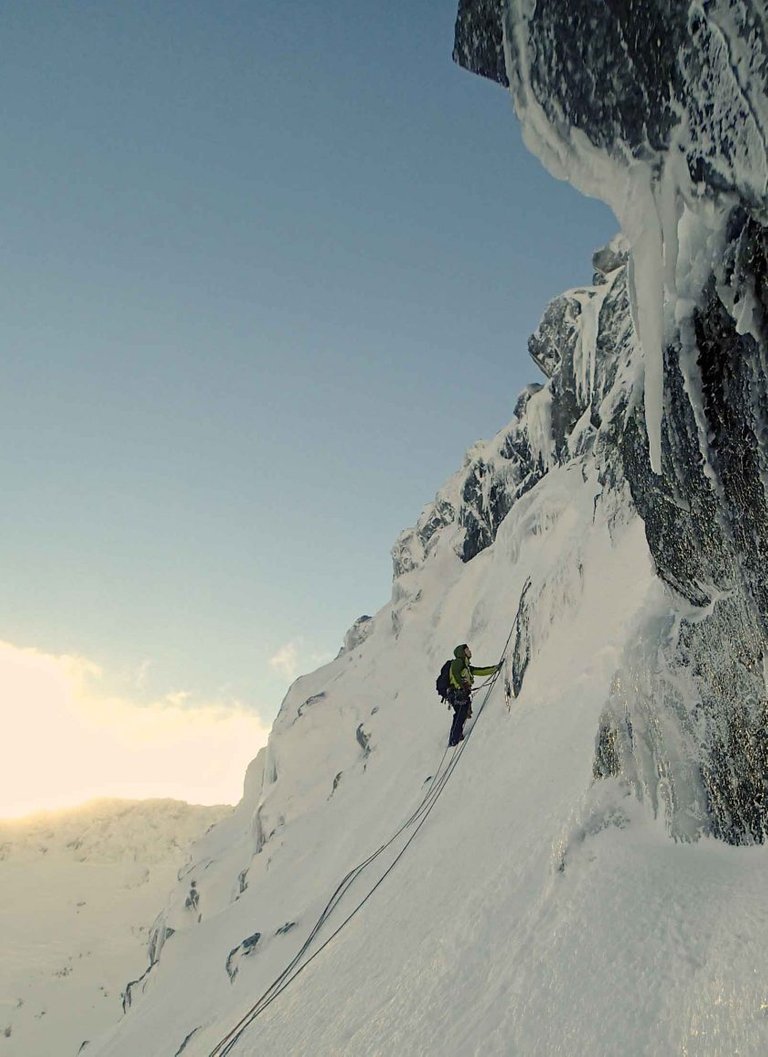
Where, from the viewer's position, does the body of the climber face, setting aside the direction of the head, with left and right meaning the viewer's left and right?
facing to the right of the viewer

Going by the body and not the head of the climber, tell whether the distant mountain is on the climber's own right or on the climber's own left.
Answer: on the climber's own left

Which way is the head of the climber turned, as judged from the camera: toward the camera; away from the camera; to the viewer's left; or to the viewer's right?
to the viewer's right

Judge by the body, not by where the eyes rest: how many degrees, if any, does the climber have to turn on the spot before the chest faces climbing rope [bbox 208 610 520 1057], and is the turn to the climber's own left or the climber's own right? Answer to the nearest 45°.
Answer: approximately 135° to the climber's own right
